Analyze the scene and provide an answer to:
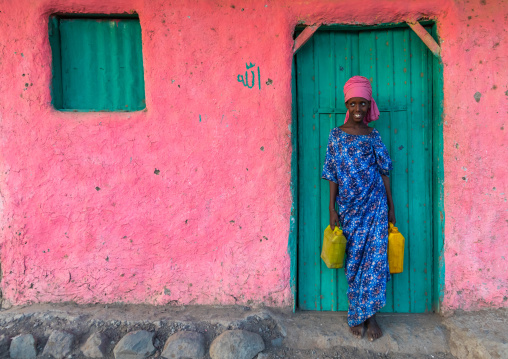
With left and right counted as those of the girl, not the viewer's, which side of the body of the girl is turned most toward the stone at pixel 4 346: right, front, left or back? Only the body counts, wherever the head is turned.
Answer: right

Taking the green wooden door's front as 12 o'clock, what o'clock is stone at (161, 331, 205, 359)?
The stone is roughly at 2 o'clock from the green wooden door.

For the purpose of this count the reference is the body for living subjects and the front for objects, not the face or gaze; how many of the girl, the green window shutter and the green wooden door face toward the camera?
3

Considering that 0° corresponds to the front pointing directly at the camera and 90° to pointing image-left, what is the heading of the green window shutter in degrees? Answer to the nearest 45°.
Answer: approximately 0°

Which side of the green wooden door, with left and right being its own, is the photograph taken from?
front

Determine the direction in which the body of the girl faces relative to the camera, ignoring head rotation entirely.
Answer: toward the camera
